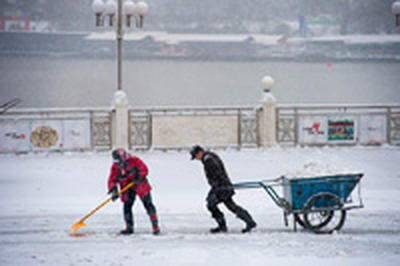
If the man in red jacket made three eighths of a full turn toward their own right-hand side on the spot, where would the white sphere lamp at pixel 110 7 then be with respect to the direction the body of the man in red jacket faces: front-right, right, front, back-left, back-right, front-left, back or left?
front

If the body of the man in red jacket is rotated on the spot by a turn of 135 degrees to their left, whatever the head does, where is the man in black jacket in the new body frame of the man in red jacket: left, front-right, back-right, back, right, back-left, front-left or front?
front

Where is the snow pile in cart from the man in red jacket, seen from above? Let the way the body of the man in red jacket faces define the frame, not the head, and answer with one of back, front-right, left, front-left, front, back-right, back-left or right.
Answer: back-left

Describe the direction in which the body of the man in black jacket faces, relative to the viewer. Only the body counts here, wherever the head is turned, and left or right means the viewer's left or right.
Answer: facing to the left of the viewer

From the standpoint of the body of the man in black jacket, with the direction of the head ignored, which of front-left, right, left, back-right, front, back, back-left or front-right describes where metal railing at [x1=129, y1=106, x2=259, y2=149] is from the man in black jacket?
right

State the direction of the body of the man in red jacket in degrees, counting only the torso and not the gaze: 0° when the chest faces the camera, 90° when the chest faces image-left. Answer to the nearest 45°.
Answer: approximately 45°

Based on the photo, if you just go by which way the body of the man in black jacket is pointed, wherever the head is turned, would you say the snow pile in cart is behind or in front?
behind

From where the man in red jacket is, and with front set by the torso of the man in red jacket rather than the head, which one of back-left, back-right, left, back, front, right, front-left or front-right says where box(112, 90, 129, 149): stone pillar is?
back-right

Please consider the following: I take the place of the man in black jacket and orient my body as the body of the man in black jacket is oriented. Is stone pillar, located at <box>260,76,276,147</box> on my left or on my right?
on my right

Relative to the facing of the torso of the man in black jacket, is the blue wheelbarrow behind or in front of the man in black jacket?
behind
